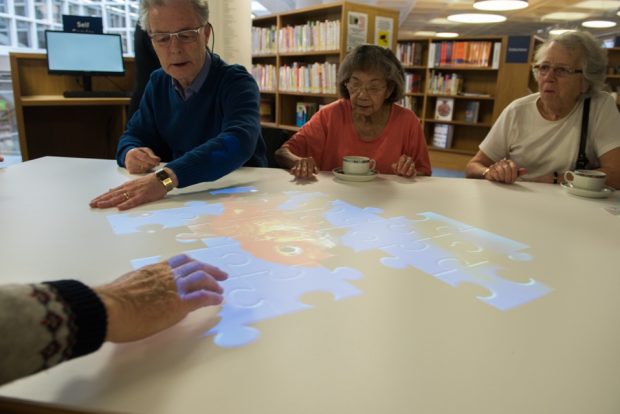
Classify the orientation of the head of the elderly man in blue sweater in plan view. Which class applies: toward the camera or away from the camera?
toward the camera

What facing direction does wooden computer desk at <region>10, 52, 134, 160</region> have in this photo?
toward the camera

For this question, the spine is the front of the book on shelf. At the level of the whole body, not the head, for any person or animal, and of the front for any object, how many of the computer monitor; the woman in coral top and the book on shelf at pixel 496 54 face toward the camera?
3

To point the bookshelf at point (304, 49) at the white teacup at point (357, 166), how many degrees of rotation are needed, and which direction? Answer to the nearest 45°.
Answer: approximately 45° to its left

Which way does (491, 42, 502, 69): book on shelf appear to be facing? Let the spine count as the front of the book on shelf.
toward the camera

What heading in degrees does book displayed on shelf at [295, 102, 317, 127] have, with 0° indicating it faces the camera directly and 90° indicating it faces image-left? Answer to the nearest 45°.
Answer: approximately 45°

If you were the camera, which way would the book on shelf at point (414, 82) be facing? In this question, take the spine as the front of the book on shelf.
facing the viewer

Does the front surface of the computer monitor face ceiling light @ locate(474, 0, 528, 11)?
no

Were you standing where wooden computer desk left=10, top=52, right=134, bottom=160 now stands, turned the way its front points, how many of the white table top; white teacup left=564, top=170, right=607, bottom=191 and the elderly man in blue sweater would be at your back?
0

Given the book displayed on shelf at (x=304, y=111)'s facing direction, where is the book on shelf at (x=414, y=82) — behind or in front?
behind

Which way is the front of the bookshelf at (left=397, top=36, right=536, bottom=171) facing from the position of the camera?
facing the viewer and to the left of the viewer

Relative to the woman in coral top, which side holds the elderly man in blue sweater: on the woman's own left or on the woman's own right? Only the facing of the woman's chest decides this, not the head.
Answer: on the woman's own right

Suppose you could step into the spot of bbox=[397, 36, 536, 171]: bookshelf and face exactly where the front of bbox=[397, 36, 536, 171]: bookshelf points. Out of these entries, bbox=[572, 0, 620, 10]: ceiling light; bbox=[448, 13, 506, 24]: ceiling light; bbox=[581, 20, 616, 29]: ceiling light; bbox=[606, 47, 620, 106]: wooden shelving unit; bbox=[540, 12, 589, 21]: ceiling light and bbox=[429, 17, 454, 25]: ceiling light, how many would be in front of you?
0

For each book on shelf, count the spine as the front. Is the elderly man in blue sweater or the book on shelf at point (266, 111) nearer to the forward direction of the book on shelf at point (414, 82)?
the elderly man in blue sweater

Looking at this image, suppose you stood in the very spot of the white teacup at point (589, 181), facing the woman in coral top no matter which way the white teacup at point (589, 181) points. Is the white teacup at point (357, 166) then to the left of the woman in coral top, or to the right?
left

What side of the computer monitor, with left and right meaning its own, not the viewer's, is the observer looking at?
front

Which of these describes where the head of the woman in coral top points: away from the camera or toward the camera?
toward the camera

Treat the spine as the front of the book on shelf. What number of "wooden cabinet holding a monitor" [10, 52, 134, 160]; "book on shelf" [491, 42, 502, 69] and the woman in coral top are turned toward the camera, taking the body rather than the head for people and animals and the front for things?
3
